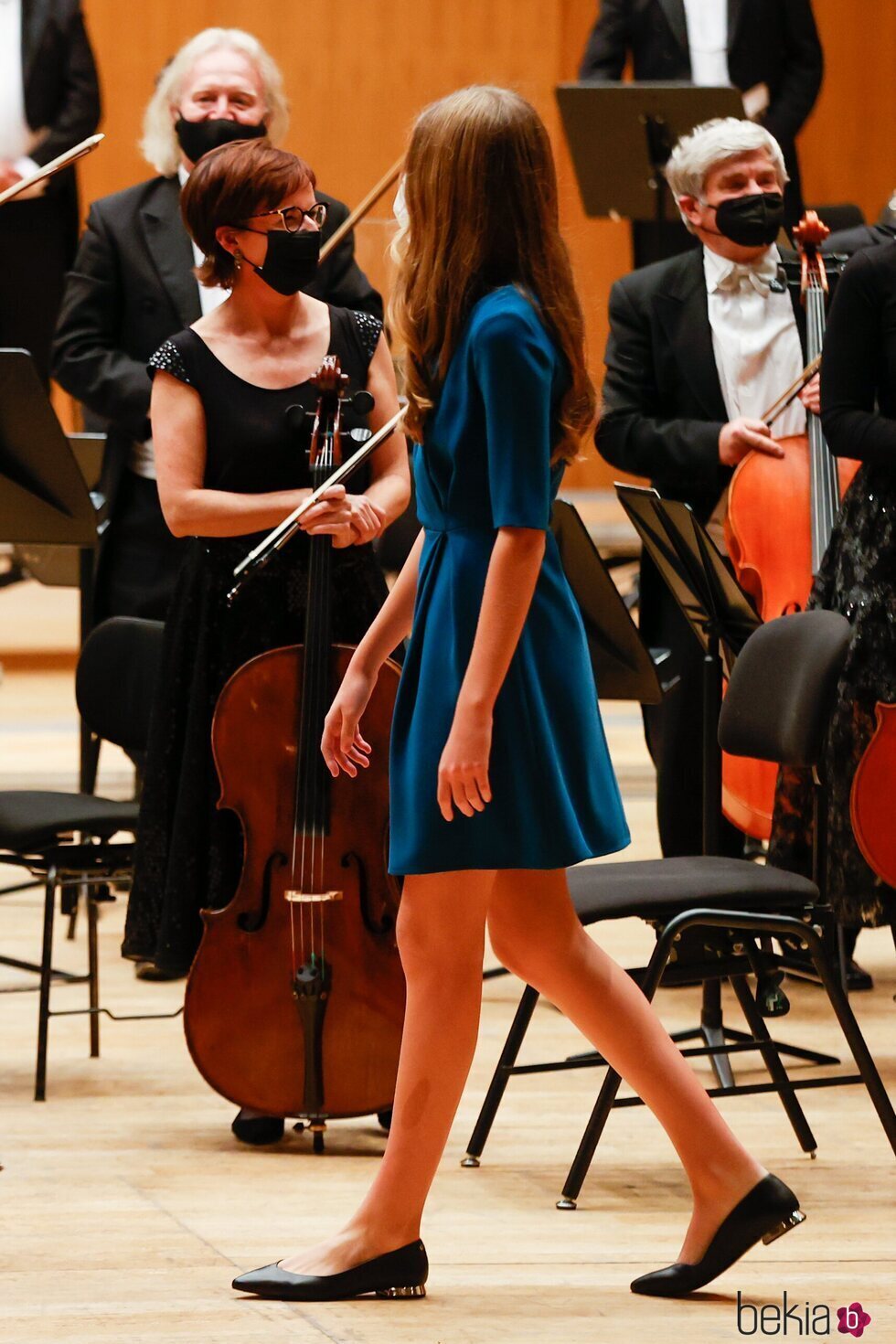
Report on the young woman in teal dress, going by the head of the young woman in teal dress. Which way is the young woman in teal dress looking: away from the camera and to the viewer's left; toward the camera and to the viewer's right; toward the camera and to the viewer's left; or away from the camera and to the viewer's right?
away from the camera and to the viewer's left

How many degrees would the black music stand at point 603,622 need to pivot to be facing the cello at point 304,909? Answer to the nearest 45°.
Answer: approximately 180°

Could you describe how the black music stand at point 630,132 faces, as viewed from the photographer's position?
facing away from the viewer

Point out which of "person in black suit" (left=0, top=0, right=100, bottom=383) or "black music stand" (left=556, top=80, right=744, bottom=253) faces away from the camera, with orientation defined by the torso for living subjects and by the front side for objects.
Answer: the black music stand

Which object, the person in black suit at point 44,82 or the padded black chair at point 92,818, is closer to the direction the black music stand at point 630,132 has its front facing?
the person in black suit

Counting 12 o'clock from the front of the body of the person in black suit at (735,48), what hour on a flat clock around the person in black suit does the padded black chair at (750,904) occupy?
The padded black chair is roughly at 12 o'clock from the person in black suit.

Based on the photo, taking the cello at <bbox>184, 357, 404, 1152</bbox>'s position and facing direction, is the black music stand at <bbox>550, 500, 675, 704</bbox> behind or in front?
behind

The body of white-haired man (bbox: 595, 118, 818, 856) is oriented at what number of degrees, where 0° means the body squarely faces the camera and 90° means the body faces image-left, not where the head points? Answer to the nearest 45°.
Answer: approximately 315°

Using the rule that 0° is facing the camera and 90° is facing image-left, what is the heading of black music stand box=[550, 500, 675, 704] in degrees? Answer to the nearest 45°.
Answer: approximately 225°
